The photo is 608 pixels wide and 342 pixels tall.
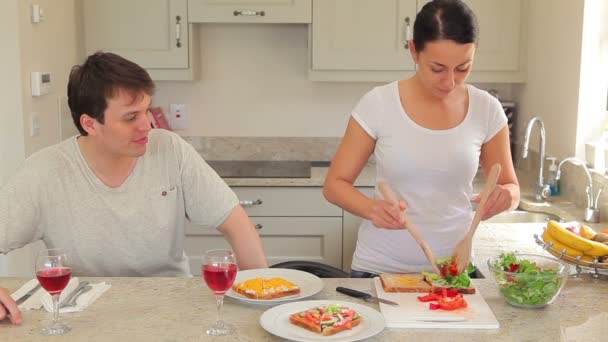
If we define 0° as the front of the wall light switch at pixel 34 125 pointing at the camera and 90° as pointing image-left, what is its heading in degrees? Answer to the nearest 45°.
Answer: approximately 315°

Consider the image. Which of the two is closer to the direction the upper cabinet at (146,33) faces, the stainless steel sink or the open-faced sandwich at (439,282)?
the open-faced sandwich

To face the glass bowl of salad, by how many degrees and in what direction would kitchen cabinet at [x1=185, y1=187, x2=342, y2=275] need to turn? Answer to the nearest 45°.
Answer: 0° — it already faces it

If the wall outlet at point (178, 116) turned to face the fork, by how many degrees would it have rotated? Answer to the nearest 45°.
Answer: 0° — it already faces it

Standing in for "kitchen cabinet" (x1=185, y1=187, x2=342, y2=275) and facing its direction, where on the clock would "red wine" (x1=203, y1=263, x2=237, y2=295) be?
The red wine is roughly at 12 o'clock from the kitchen cabinet.

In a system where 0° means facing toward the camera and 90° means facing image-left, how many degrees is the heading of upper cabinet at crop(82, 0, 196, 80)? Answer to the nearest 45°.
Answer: approximately 0°

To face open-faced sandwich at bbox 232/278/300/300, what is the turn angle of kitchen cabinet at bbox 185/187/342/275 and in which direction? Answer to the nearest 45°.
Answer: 0° — it already faces it

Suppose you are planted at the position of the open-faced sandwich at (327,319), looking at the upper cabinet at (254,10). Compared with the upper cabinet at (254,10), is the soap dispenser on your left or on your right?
right

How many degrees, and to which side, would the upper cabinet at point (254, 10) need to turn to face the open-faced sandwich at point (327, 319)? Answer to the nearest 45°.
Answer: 0° — it already faces it
